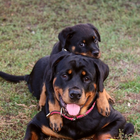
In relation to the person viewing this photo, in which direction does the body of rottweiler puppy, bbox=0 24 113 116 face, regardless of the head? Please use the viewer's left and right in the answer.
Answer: facing the viewer and to the right of the viewer

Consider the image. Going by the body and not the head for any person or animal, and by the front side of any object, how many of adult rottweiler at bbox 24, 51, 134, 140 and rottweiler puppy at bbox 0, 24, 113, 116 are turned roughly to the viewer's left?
0

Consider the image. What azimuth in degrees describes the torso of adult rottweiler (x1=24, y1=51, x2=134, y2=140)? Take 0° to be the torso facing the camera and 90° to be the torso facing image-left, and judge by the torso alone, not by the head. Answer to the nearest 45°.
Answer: approximately 0°
